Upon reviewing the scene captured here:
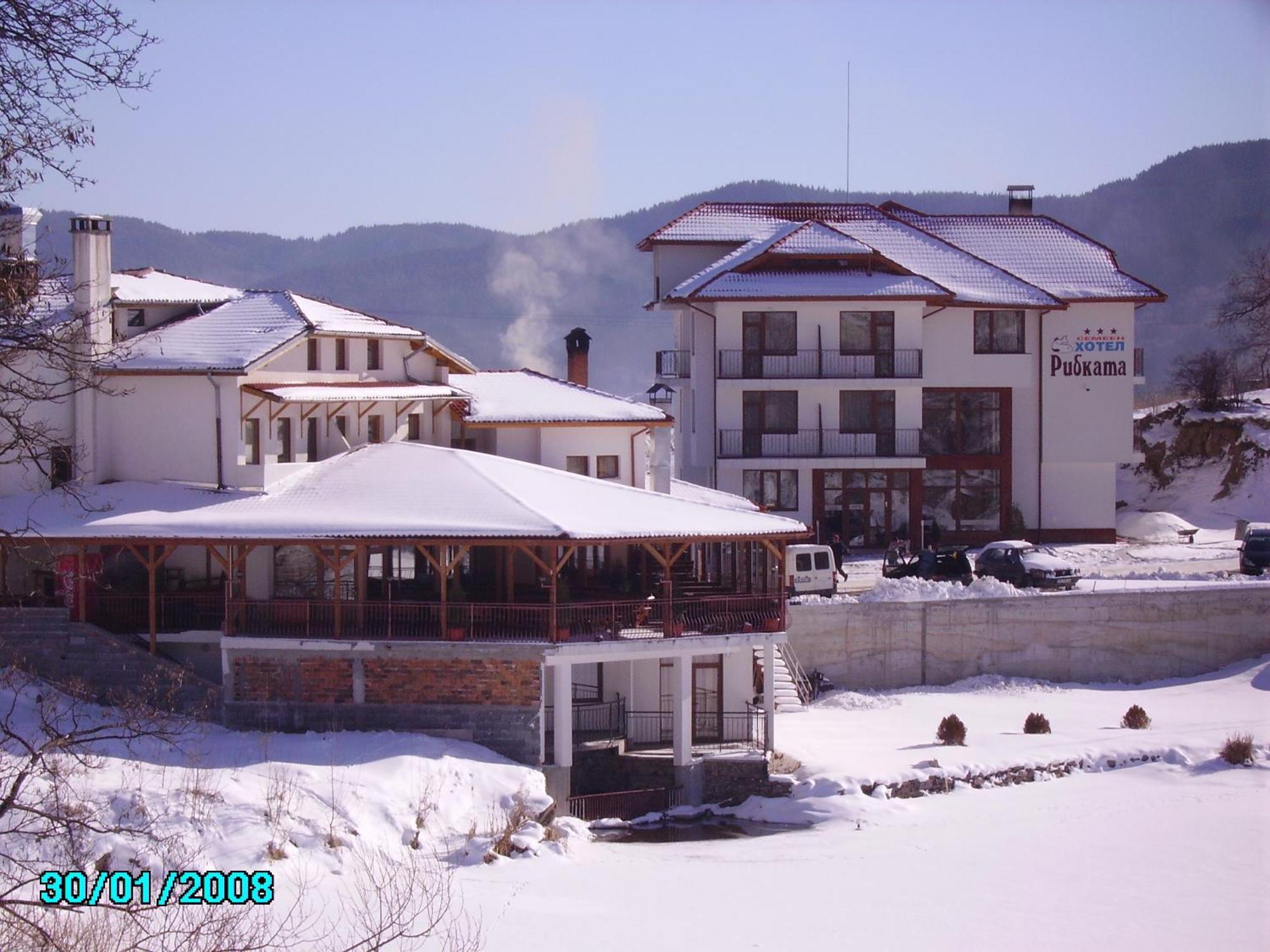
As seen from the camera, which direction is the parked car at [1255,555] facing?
toward the camera

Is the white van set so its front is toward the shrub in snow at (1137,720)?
no

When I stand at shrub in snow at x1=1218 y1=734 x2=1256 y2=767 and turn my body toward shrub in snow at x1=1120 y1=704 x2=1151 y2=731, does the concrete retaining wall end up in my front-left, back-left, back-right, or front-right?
front-right

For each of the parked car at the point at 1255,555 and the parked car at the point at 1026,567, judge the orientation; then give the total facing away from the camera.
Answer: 0

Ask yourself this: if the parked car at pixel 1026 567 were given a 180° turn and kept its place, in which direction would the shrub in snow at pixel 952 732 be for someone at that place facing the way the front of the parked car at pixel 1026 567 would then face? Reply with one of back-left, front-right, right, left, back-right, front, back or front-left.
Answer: back-left

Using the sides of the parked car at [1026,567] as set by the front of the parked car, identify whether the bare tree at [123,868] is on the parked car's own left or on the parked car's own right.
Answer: on the parked car's own right

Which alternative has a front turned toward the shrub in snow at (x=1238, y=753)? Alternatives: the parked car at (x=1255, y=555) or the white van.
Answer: the parked car

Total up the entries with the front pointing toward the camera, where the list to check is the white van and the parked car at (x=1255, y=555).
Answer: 1

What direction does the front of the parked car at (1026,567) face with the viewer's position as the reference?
facing the viewer and to the right of the viewer

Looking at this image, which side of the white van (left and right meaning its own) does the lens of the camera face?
back

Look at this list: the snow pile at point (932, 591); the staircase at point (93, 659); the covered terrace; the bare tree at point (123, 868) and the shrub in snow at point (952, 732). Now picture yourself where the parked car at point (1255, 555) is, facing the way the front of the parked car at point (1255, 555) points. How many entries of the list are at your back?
0

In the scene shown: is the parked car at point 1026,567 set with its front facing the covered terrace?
no

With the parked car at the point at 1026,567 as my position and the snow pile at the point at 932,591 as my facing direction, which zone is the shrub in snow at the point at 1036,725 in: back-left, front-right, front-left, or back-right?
front-left

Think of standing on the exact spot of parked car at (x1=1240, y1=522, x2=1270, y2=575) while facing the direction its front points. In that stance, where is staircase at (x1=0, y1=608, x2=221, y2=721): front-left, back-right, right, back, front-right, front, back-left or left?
front-right

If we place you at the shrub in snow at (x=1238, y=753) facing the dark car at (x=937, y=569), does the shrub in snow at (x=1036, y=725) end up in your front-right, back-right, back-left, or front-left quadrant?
front-left

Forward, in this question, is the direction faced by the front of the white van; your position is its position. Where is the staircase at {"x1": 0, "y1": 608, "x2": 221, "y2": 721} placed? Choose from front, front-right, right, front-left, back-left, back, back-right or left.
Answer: back-left
